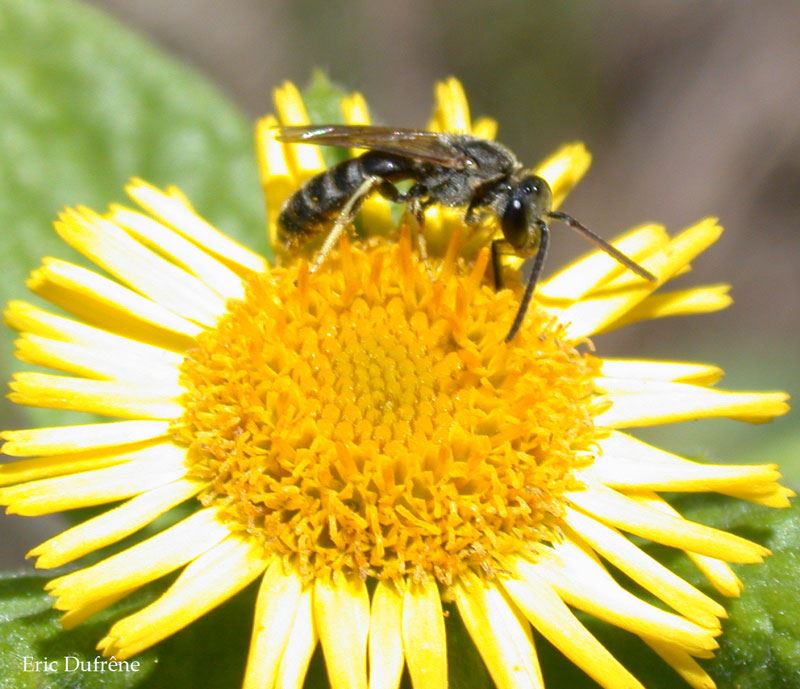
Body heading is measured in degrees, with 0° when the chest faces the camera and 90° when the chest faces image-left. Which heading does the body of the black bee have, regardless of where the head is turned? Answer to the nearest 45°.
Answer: approximately 270°

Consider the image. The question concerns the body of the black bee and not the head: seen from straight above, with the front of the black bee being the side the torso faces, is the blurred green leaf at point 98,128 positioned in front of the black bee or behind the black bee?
behind
